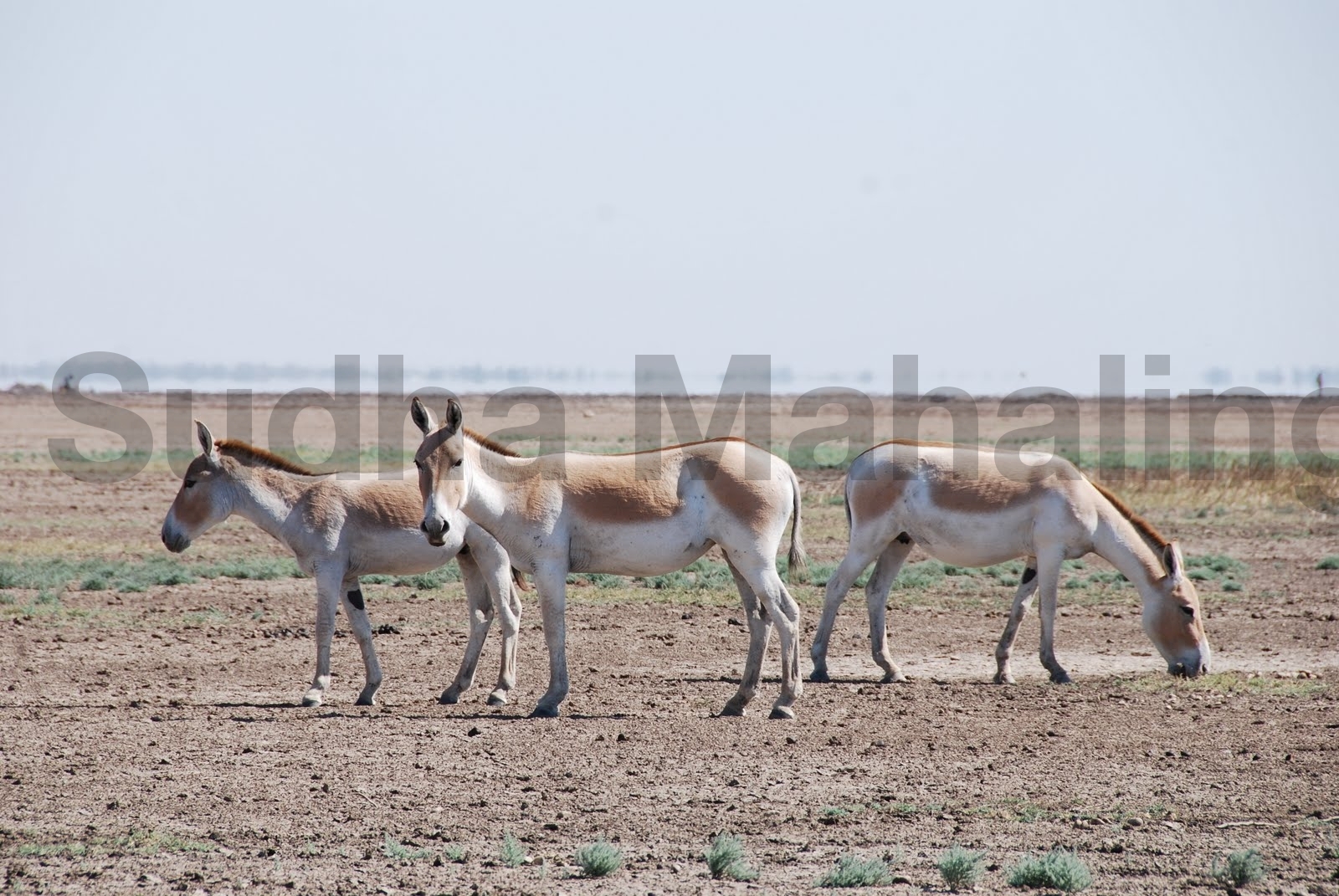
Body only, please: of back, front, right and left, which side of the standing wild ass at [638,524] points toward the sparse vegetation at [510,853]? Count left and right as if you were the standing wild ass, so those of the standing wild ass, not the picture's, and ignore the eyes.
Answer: left

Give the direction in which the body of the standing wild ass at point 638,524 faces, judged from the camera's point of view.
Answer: to the viewer's left

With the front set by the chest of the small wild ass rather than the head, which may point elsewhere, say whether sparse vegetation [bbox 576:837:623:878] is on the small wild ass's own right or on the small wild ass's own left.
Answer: on the small wild ass's own left

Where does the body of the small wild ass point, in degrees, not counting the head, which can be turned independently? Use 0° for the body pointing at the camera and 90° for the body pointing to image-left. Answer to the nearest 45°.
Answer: approximately 90°

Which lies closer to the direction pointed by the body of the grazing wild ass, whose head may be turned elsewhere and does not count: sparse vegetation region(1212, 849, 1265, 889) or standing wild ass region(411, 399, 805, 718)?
the sparse vegetation

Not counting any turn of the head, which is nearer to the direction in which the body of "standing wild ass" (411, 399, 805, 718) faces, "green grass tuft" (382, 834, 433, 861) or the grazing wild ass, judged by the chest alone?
the green grass tuft

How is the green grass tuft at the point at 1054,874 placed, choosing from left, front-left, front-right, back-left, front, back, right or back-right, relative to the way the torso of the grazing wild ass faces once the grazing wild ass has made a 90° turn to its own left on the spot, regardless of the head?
back

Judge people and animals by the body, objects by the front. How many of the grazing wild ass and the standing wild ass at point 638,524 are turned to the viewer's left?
1

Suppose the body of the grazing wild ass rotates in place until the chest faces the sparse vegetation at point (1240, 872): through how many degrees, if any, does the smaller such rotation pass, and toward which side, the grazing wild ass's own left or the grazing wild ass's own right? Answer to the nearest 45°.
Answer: approximately 90° to the grazing wild ass's own right

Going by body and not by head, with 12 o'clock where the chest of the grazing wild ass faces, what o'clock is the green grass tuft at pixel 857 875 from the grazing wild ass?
The green grass tuft is roughly at 3 o'clock from the grazing wild ass.

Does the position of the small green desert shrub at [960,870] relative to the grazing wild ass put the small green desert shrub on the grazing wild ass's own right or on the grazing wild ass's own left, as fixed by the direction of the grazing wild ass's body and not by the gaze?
on the grazing wild ass's own right

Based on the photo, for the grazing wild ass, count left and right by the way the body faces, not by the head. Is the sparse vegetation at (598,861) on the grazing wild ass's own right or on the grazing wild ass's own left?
on the grazing wild ass's own right

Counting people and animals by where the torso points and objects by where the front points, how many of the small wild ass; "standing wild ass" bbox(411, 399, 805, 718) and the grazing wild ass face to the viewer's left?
2

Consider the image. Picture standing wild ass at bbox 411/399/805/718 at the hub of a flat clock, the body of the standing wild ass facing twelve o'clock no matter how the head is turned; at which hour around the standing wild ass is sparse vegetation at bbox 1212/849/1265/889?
The sparse vegetation is roughly at 8 o'clock from the standing wild ass.

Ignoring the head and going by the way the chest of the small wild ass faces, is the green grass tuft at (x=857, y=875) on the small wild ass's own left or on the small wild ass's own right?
on the small wild ass's own left

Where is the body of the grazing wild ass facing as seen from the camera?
to the viewer's right
